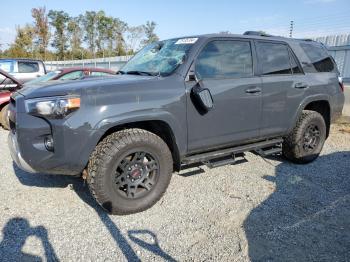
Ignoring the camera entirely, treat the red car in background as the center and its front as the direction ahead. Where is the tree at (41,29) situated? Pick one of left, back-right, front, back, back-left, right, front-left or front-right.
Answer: back-right

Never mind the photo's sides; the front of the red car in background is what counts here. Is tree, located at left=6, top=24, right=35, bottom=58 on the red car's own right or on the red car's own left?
on the red car's own right

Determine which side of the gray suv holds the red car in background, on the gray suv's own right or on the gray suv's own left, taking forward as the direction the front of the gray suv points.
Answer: on the gray suv's own right

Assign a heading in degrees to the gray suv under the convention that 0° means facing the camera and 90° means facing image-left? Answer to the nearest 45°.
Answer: approximately 45°

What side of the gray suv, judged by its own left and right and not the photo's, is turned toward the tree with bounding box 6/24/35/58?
right

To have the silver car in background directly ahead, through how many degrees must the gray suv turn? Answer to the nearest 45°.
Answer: approximately 90° to its right
